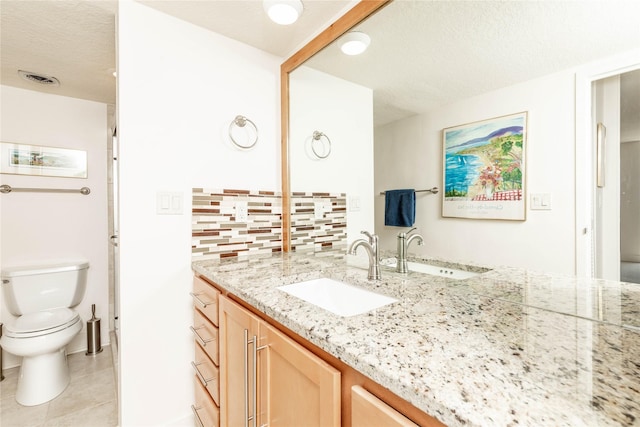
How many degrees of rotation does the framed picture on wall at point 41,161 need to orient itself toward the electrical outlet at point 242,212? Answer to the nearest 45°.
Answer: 0° — it already faces it

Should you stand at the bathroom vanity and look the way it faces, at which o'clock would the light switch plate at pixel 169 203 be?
The light switch plate is roughly at 2 o'clock from the bathroom vanity.

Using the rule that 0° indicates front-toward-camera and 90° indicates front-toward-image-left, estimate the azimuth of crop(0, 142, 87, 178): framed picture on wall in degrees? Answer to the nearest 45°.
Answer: approximately 315°

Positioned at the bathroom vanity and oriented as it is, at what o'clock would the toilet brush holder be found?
The toilet brush holder is roughly at 2 o'clock from the bathroom vanity.

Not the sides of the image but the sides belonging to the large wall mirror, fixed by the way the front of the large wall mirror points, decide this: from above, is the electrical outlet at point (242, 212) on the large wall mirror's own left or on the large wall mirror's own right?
on the large wall mirror's own right

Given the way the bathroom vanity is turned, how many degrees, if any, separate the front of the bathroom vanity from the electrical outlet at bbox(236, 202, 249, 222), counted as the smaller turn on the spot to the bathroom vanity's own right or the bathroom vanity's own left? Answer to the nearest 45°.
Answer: approximately 90° to the bathroom vanity's own right

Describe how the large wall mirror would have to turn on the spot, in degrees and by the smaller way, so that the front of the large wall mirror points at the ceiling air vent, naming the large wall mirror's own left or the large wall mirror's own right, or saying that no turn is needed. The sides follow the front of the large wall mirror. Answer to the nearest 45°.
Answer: approximately 45° to the large wall mirror's own right
